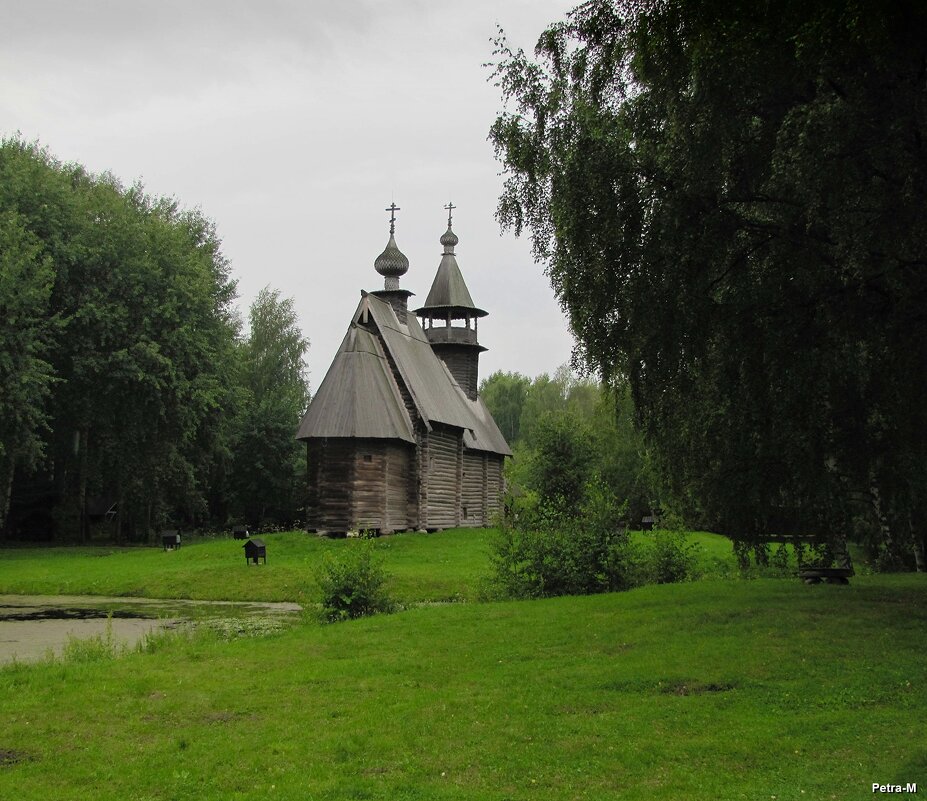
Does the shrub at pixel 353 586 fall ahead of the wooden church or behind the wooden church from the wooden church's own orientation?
behind

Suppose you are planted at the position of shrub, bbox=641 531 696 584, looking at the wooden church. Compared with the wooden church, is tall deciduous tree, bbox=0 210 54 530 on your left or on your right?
left

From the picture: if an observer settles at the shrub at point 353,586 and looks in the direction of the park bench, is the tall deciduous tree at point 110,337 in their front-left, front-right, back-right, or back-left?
back-left

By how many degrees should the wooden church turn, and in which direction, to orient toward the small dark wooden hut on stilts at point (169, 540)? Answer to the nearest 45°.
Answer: approximately 135° to its left

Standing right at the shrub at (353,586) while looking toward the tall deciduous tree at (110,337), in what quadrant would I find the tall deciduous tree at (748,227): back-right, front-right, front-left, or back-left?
back-right
